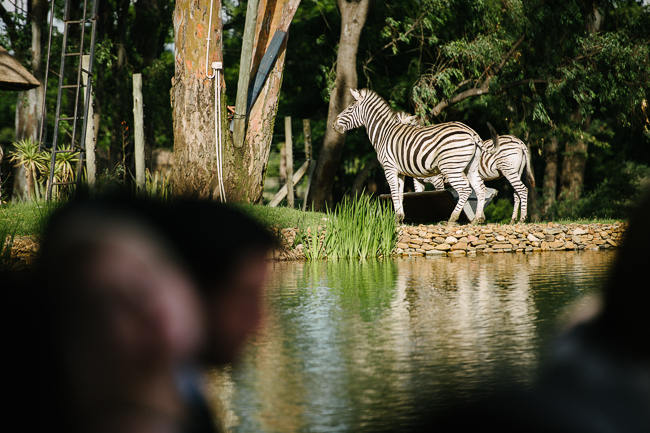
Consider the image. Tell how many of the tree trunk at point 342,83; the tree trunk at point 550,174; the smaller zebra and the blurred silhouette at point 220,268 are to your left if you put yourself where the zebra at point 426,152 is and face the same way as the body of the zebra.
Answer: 1

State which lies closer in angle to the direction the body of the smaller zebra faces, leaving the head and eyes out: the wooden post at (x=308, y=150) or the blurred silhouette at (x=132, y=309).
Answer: the wooden post

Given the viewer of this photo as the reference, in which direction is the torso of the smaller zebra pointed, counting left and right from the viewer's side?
facing to the left of the viewer

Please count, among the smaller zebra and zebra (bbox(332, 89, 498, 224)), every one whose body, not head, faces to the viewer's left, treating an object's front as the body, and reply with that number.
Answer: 2

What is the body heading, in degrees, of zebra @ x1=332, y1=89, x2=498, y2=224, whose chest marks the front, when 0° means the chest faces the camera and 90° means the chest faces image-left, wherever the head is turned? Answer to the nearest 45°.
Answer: approximately 90°

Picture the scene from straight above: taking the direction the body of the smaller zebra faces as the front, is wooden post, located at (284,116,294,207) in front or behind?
in front

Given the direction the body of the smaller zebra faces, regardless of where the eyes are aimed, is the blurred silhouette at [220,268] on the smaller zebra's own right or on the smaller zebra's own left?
on the smaller zebra's own left

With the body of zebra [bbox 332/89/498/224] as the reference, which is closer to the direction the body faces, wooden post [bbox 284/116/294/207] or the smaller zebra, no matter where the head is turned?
the wooden post

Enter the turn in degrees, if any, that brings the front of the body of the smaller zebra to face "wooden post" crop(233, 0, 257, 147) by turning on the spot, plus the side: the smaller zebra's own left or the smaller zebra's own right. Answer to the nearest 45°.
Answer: approximately 45° to the smaller zebra's own left
